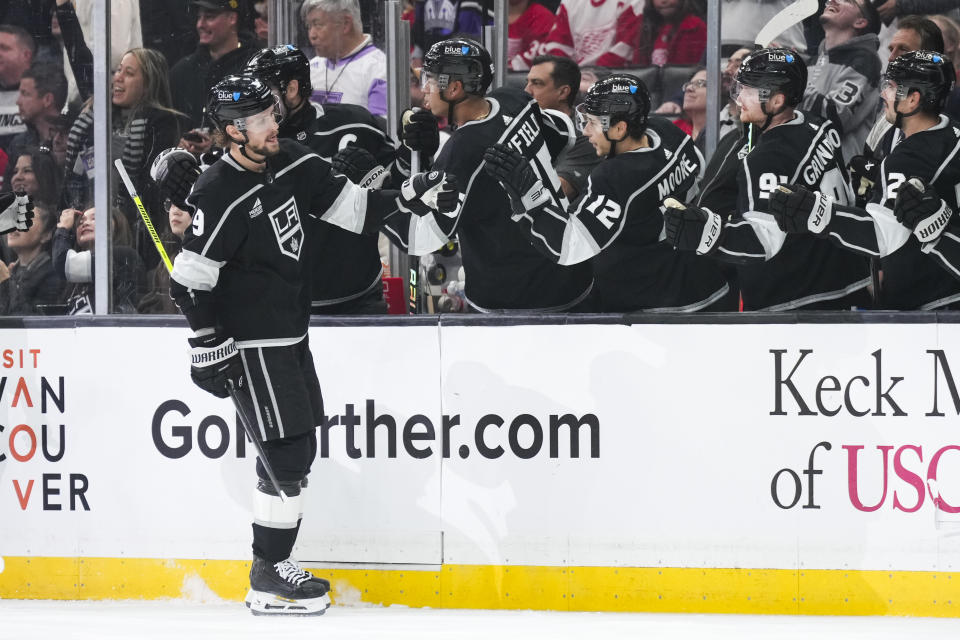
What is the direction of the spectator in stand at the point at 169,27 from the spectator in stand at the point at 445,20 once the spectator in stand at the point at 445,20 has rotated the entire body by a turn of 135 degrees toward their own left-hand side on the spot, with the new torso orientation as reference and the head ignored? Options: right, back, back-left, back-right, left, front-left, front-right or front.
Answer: back-left

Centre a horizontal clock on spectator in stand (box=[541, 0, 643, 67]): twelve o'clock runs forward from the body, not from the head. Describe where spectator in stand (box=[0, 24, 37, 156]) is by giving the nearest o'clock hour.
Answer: spectator in stand (box=[0, 24, 37, 156]) is roughly at 3 o'clock from spectator in stand (box=[541, 0, 643, 67]).

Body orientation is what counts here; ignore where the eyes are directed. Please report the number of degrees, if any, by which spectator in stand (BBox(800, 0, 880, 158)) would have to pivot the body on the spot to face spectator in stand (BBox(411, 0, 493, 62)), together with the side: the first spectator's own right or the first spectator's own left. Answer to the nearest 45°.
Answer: approximately 45° to the first spectator's own right

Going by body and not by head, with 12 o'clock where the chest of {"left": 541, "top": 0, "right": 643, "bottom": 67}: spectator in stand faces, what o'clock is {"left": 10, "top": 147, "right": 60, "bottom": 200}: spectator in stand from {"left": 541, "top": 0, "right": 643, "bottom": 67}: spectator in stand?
{"left": 10, "top": 147, "right": 60, "bottom": 200}: spectator in stand is roughly at 3 o'clock from {"left": 541, "top": 0, "right": 643, "bottom": 67}: spectator in stand.

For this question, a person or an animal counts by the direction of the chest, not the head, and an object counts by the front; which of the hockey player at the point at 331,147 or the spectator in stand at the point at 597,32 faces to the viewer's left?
the hockey player

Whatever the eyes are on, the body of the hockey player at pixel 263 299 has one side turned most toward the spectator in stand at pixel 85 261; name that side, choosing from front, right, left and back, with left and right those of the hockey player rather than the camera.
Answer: back

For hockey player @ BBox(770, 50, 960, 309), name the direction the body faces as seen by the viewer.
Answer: to the viewer's left

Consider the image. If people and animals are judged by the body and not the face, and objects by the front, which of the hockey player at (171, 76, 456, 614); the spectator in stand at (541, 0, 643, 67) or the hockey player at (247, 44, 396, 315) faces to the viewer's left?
the hockey player at (247, 44, 396, 315)

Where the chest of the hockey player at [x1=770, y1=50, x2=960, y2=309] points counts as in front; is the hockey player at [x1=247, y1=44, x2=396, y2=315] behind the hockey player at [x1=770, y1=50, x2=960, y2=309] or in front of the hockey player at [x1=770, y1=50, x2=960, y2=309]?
in front

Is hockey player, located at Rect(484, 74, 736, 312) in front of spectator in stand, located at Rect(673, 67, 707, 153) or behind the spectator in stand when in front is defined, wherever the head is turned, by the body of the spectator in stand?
in front
